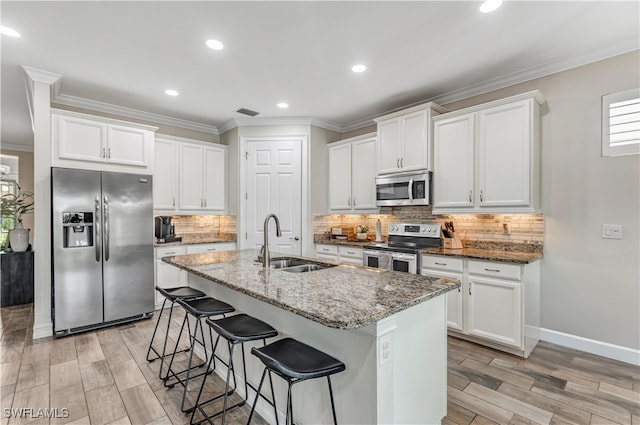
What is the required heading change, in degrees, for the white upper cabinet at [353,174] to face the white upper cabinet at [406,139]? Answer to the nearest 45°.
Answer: approximately 90° to its left

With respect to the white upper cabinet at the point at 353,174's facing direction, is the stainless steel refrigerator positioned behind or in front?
in front

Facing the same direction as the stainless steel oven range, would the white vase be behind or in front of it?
in front

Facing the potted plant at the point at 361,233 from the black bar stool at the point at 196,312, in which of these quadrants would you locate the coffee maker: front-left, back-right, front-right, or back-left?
front-left

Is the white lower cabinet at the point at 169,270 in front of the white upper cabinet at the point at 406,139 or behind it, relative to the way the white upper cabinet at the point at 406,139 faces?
in front

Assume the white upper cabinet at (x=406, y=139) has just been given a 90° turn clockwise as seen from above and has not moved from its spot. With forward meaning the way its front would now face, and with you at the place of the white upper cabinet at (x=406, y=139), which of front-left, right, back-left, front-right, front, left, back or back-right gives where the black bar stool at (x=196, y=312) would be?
left

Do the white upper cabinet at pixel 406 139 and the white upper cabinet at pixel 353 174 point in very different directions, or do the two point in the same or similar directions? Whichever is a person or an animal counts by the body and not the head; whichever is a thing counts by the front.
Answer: same or similar directions

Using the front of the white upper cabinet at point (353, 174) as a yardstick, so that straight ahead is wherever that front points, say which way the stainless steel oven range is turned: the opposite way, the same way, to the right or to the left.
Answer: the same way

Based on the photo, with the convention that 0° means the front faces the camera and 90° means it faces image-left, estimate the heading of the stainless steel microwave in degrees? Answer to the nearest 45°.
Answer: approximately 45°

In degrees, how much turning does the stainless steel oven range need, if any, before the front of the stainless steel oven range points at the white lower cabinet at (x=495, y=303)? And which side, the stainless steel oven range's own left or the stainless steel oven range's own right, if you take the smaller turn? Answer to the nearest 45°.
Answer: approximately 90° to the stainless steel oven range's own left

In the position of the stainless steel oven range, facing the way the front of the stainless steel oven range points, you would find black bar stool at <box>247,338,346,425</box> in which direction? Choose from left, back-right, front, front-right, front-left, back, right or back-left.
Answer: front-left

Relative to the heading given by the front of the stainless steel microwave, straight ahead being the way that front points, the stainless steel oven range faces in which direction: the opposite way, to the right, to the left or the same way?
the same way

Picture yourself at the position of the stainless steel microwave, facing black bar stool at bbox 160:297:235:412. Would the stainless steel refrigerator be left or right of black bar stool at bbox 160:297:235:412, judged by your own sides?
right

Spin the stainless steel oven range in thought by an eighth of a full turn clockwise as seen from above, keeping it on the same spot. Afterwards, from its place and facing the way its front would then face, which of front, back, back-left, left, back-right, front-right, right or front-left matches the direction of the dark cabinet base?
front

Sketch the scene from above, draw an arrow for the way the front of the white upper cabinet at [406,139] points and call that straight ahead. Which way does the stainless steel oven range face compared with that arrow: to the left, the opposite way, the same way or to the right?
the same way

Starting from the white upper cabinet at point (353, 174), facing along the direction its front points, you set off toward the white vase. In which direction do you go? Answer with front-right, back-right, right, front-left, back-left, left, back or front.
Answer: front-right

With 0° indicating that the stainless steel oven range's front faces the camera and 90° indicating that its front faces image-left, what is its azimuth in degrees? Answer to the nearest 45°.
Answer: approximately 45°

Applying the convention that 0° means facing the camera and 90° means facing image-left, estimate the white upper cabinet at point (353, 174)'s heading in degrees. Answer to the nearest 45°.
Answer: approximately 45°

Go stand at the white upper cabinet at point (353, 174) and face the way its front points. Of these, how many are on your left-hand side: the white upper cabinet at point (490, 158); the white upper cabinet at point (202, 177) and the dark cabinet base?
1
